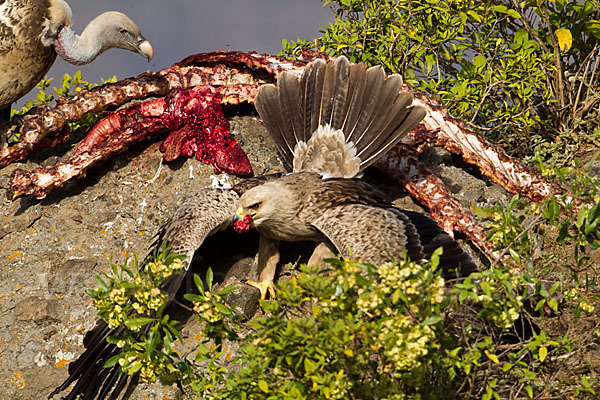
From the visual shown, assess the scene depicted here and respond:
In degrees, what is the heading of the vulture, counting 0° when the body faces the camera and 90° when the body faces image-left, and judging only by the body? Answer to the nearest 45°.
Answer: approximately 270°

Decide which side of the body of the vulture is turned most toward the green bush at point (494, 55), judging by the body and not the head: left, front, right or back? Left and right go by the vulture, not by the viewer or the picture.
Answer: front

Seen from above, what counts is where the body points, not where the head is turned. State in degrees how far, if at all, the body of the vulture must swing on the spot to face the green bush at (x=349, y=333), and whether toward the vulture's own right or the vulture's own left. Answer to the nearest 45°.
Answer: approximately 90° to the vulture's own right
